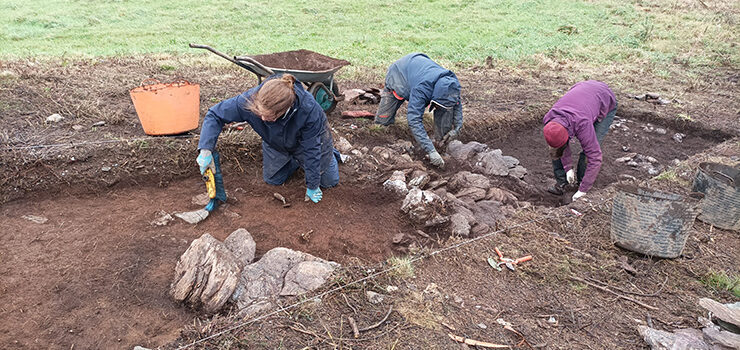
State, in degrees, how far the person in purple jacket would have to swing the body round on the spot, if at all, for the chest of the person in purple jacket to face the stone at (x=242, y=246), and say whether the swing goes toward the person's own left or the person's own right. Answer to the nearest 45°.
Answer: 0° — they already face it

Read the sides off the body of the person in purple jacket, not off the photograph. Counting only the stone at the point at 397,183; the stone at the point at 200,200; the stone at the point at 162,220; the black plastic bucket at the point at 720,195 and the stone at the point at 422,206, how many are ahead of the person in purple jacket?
4

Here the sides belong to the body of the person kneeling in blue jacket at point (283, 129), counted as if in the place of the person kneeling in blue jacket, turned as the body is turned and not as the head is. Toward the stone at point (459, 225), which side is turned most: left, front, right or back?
left

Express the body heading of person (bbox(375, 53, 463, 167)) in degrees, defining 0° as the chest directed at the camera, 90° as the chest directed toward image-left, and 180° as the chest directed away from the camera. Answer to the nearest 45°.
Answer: approximately 315°

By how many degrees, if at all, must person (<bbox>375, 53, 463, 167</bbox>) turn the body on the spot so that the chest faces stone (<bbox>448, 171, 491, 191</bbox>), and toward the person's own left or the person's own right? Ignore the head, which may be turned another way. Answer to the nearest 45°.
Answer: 0° — they already face it

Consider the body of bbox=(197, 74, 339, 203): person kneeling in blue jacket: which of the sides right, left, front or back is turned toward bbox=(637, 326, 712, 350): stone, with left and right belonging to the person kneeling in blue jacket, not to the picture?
left

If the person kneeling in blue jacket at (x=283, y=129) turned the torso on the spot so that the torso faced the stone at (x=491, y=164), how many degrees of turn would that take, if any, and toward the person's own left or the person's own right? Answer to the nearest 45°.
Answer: approximately 135° to the person's own left
